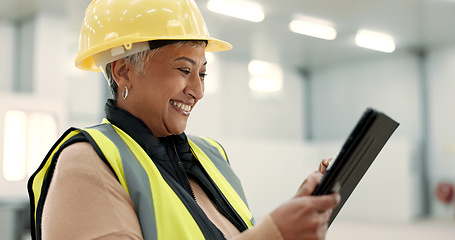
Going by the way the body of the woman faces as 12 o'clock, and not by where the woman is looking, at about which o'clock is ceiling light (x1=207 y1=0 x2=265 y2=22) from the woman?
The ceiling light is roughly at 8 o'clock from the woman.

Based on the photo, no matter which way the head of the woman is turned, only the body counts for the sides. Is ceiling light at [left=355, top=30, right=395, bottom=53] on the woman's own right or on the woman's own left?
on the woman's own left

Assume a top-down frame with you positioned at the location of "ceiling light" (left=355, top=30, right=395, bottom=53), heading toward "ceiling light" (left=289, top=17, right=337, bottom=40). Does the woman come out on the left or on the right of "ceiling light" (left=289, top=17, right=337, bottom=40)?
left

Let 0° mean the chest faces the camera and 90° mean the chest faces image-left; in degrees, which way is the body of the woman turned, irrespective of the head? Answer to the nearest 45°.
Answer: approximately 315°

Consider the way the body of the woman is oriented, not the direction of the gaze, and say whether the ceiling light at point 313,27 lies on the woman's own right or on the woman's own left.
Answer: on the woman's own left

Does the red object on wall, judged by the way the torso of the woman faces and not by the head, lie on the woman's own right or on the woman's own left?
on the woman's own left
